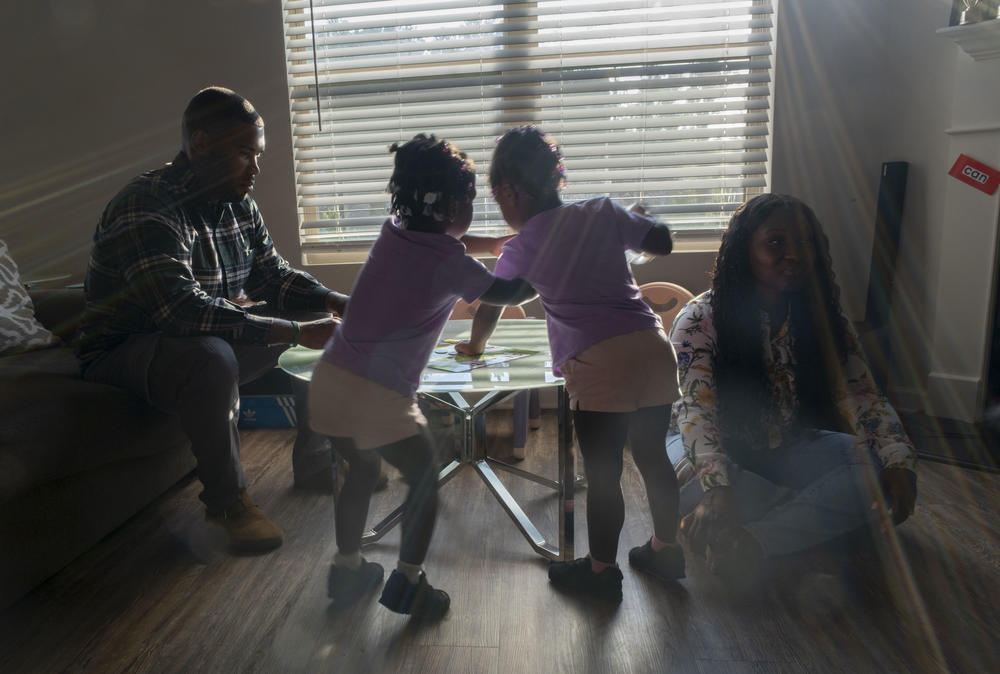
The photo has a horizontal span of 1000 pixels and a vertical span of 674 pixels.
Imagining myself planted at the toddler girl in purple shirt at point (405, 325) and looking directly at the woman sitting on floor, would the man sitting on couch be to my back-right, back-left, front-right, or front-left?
back-left

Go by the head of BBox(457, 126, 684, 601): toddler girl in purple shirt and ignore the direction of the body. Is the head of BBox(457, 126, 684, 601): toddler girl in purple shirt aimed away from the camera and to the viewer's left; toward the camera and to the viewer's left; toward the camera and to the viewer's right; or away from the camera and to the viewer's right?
away from the camera and to the viewer's left

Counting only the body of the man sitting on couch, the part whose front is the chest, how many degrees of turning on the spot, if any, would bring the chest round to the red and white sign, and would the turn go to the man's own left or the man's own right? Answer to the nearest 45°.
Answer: approximately 45° to the man's own left

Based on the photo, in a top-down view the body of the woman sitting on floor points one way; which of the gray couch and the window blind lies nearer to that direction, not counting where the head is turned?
the gray couch

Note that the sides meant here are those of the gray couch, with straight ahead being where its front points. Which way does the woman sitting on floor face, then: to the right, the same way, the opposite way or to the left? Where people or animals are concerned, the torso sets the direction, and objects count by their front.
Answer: to the right

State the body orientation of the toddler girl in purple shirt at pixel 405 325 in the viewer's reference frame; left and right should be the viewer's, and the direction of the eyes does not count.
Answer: facing away from the viewer and to the right of the viewer

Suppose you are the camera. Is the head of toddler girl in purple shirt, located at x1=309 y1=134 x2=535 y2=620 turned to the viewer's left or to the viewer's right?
to the viewer's right

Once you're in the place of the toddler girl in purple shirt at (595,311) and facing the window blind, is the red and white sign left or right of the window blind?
right

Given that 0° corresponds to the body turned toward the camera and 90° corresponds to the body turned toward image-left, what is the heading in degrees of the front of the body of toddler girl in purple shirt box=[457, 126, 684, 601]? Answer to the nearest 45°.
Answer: approximately 135°

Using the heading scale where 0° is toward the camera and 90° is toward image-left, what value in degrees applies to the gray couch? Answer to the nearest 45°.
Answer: approximately 315°
